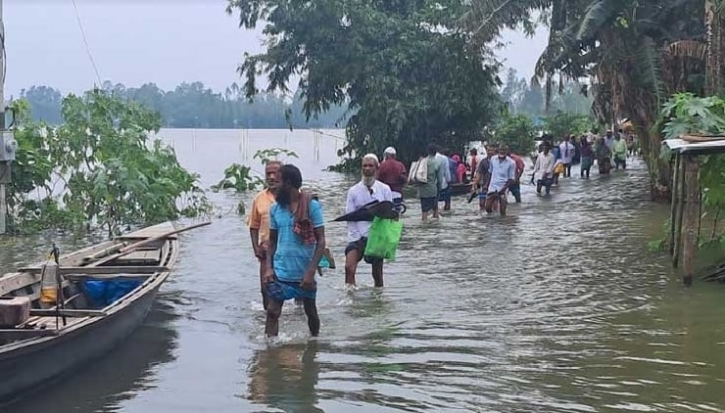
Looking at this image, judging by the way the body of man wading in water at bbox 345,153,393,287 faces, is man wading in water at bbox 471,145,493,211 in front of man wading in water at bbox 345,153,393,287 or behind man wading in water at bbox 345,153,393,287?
behind

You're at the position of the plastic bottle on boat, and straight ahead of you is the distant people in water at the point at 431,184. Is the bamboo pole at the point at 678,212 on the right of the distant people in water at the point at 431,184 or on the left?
right

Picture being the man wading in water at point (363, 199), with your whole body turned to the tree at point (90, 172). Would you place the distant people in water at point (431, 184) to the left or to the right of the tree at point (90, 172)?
right

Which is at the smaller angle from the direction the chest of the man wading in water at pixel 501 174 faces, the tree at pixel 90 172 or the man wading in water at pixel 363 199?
the man wading in water

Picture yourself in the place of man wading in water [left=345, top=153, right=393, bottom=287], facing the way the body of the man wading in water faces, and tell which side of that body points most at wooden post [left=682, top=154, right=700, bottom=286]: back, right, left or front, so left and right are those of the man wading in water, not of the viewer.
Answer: left

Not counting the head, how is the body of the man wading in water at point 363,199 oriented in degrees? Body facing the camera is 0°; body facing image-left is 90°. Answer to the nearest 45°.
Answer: approximately 0°
